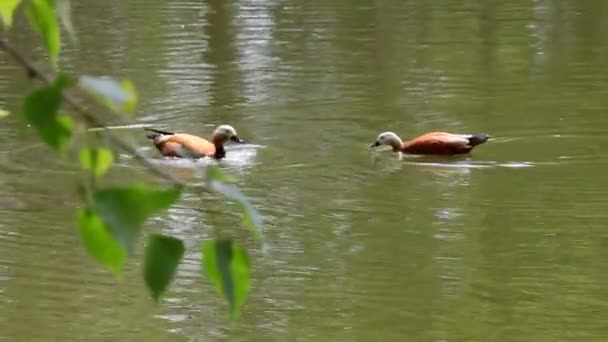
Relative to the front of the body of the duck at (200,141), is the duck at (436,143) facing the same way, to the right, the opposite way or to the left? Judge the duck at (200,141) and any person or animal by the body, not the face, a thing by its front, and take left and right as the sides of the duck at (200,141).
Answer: the opposite way

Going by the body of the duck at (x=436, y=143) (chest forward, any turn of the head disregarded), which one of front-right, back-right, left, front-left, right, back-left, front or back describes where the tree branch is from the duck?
left

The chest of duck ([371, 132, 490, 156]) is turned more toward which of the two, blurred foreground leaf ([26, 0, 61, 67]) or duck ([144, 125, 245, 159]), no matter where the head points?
the duck

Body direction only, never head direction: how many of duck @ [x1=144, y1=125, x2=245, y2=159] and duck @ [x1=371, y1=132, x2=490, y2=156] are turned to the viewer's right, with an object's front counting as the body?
1

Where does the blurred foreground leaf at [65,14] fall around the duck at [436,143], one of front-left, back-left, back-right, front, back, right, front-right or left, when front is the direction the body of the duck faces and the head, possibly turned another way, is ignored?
left

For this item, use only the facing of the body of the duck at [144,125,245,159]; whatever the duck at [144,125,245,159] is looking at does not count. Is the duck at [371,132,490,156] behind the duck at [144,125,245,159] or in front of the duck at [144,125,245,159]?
in front

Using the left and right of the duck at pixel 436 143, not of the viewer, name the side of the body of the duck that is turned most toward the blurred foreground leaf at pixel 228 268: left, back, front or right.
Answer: left

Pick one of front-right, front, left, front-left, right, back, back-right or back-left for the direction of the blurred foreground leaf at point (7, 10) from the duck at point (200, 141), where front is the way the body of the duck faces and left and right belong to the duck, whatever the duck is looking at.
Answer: right

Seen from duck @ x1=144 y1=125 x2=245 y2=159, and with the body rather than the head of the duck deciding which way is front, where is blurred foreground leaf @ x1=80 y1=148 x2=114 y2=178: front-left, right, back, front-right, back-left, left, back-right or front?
right

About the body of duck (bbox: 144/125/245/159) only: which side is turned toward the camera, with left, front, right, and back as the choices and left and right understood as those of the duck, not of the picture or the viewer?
right

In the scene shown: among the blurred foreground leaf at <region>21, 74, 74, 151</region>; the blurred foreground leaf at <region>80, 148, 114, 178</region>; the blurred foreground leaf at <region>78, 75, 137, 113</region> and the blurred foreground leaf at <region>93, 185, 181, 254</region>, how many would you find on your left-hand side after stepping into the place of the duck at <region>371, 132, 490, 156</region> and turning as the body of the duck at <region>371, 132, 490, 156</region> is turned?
4

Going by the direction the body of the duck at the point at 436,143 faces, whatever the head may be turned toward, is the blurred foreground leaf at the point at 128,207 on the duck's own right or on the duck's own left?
on the duck's own left

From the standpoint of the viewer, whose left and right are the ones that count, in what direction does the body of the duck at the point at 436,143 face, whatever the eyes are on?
facing to the left of the viewer

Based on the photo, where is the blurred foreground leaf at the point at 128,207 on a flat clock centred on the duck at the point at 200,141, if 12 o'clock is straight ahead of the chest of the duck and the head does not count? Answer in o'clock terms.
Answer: The blurred foreground leaf is roughly at 3 o'clock from the duck.
